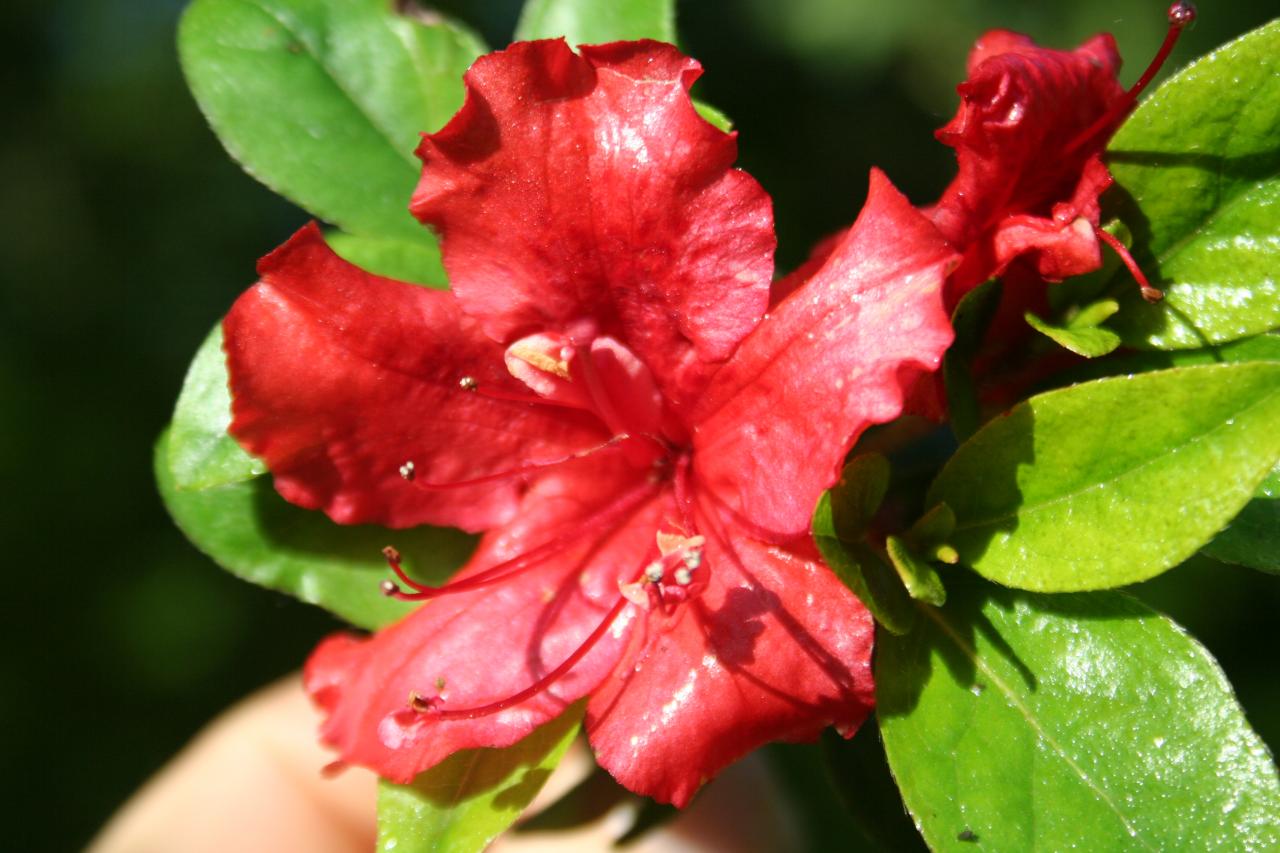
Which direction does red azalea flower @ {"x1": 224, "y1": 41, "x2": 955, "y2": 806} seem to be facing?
toward the camera
